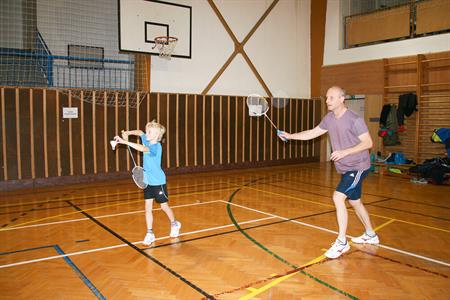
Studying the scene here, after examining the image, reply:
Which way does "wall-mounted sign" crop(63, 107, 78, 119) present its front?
toward the camera

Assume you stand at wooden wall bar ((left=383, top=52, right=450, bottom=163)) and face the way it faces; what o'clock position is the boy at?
The boy is roughly at 11 o'clock from the wooden wall bar.

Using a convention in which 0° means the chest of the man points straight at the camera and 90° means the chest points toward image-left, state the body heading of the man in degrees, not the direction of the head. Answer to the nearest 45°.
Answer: approximately 45°

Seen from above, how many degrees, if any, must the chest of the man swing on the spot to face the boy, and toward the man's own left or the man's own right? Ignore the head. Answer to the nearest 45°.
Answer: approximately 45° to the man's own right

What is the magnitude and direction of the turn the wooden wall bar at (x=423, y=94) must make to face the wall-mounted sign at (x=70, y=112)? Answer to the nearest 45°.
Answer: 0° — it already faces it

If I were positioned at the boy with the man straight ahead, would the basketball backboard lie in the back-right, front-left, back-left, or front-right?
back-left

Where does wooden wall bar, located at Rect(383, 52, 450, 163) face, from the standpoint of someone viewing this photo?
facing the viewer and to the left of the viewer

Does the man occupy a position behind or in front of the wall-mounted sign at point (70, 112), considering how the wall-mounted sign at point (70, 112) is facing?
in front

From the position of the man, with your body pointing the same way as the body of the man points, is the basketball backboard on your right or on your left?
on your right

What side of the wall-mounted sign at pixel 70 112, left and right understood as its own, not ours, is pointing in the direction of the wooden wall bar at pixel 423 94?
left

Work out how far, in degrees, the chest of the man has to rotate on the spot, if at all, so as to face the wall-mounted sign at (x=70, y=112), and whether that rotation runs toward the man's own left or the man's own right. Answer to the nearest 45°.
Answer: approximately 90° to the man's own right
